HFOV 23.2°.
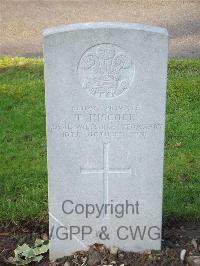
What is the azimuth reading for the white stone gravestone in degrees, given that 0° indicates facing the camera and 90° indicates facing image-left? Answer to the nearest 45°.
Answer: approximately 0°
